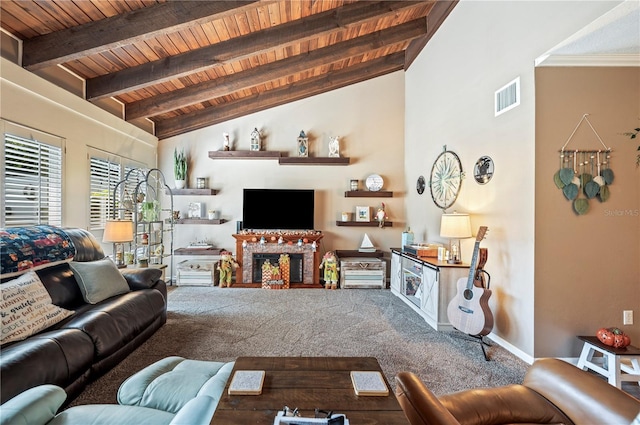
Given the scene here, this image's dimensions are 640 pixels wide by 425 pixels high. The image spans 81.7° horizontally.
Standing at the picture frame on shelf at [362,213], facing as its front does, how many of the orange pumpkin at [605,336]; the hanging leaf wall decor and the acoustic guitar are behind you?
0

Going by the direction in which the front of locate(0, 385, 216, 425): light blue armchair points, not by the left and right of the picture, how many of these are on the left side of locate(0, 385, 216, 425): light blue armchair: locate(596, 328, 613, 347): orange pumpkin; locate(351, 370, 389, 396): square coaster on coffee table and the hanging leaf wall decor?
0

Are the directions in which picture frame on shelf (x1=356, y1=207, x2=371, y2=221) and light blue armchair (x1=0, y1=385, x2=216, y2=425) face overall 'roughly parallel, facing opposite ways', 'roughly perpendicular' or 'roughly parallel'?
roughly parallel, facing opposite ways

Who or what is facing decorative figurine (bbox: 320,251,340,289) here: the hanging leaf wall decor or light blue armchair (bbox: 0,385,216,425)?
the light blue armchair

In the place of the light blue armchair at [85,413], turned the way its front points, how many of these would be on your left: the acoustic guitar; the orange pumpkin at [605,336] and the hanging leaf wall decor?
0

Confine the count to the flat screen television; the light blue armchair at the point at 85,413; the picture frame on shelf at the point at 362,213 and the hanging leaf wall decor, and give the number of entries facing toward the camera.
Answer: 3

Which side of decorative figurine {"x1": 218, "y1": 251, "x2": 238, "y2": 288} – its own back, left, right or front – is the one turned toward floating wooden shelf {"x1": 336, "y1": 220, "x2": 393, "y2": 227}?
left

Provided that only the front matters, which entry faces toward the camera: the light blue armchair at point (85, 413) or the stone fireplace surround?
the stone fireplace surround

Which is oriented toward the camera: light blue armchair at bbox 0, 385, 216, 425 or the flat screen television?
the flat screen television

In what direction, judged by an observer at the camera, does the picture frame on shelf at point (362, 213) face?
facing the viewer

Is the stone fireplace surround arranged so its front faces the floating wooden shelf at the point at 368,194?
no

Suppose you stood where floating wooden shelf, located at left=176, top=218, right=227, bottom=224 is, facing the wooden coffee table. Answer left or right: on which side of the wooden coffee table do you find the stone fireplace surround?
left

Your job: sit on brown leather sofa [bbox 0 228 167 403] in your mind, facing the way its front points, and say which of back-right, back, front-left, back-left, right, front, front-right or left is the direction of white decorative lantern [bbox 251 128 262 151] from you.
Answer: left

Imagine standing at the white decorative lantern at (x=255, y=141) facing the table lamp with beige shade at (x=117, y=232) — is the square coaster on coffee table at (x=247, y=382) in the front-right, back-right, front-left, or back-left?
front-left

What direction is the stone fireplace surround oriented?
toward the camera

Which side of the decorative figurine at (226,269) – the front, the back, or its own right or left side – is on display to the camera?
front

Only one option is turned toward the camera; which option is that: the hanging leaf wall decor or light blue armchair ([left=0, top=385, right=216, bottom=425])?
the hanging leaf wall decor

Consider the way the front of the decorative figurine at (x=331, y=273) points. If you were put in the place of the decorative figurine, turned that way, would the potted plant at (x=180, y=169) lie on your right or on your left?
on your right

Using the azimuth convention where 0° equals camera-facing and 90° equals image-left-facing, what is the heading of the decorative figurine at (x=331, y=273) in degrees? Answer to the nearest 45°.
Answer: approximately 0°
